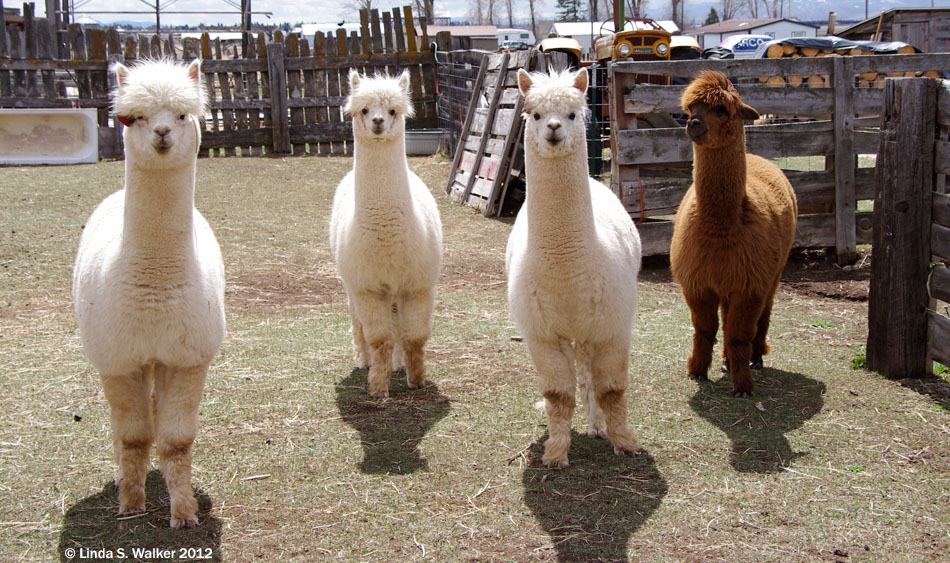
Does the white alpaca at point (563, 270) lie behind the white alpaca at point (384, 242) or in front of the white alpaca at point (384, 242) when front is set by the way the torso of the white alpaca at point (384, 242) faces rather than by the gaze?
in front

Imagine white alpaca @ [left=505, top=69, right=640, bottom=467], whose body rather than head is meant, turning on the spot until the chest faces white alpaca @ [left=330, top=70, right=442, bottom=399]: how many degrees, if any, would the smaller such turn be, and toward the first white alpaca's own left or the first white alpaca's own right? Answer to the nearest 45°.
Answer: approximately 135° to the first white alpaca's own right

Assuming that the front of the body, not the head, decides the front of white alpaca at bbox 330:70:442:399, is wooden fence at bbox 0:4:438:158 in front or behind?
behind

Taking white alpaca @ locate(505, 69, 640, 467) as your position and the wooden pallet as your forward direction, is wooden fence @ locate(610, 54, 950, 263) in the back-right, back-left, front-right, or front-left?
front-right

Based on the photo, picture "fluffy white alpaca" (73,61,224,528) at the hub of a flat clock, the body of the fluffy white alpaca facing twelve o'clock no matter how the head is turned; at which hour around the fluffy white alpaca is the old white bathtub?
The old white bathtub is roughly at 6 o'clock from the fluffy white alpaca.

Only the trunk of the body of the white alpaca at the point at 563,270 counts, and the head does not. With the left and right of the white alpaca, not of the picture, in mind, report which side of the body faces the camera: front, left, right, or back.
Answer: front

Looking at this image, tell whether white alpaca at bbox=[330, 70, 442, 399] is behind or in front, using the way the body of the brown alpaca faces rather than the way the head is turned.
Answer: in front

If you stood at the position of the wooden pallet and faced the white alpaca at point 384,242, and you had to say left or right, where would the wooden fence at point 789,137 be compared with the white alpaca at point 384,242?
left

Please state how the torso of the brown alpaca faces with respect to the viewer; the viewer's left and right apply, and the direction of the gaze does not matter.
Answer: facing the viewer and to the left of the viewer

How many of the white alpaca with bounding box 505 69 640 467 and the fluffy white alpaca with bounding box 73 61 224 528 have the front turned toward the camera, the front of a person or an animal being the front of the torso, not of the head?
2

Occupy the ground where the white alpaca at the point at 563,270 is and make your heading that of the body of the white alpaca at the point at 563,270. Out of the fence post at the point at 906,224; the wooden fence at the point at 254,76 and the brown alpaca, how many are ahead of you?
0

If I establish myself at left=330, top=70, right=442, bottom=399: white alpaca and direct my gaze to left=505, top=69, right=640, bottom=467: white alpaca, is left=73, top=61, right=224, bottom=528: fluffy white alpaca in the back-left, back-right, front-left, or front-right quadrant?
front-right

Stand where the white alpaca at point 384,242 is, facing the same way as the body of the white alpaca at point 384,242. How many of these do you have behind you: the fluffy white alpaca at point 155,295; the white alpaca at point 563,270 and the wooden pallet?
1

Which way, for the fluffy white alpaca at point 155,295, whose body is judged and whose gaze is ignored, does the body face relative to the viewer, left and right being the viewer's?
facing the viewer

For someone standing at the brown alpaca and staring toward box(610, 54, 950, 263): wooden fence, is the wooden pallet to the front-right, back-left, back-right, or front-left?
front-left

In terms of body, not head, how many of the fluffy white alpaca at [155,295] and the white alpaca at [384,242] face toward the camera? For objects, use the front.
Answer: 2
